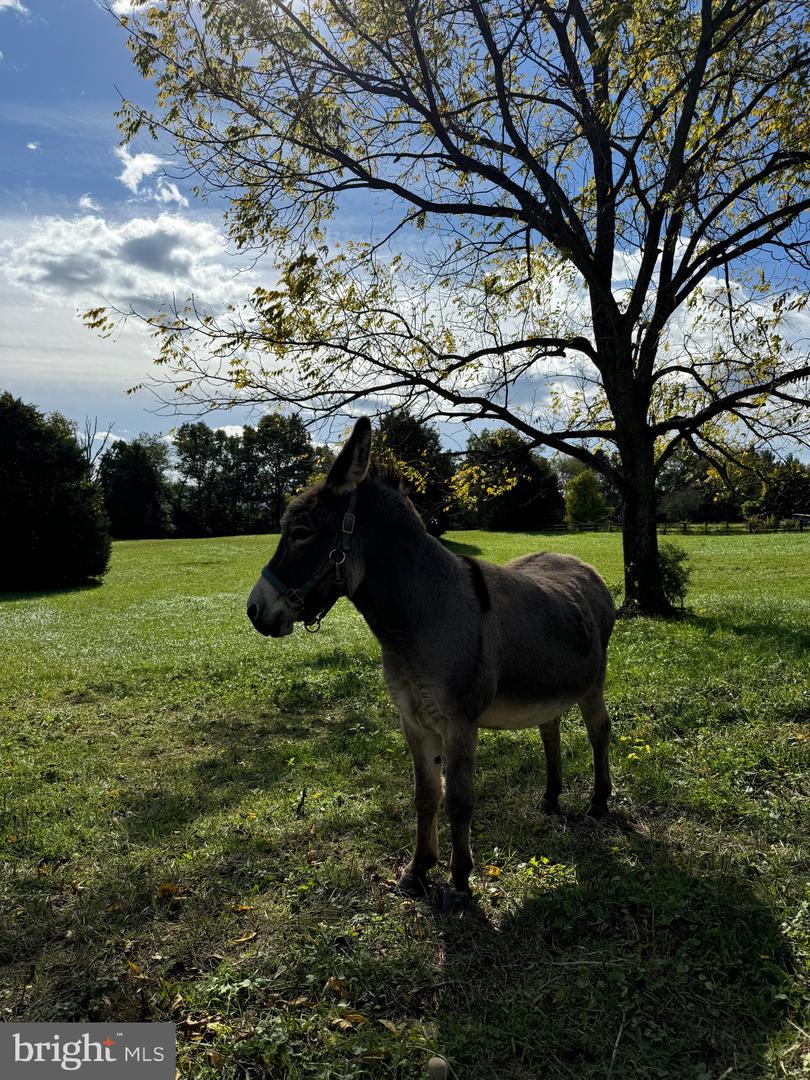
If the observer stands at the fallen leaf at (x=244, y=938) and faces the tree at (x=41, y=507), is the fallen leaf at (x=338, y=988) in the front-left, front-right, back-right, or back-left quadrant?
back-right

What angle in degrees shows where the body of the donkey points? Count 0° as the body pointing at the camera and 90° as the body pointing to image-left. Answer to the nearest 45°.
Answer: approximately 45°

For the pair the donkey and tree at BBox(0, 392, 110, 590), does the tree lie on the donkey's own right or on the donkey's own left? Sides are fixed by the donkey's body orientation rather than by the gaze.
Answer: on the donkey's own right
